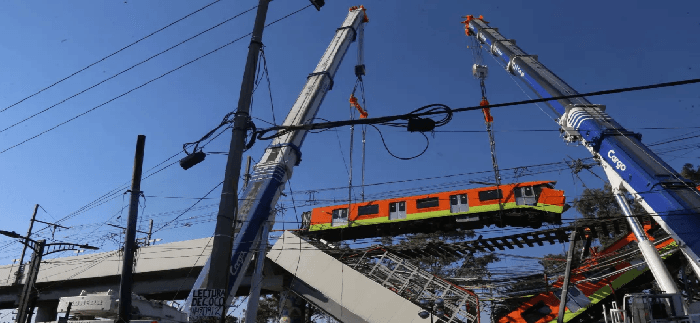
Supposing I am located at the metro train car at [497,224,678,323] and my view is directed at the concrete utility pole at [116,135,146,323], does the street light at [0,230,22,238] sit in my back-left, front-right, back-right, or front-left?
front-right

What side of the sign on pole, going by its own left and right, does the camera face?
front

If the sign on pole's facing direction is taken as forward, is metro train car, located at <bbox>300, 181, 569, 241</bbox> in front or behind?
behind

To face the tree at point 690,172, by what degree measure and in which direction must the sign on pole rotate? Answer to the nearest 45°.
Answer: approximately 135° to its left

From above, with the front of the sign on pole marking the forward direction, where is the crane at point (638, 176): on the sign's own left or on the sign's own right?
on the sign's own left

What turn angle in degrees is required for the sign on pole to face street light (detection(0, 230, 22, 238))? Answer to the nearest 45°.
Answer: approximately 135° to its right

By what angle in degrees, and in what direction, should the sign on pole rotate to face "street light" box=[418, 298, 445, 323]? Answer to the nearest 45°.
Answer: approximately 135° to its left

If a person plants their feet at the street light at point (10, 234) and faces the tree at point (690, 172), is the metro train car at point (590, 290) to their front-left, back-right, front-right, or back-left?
front-right
